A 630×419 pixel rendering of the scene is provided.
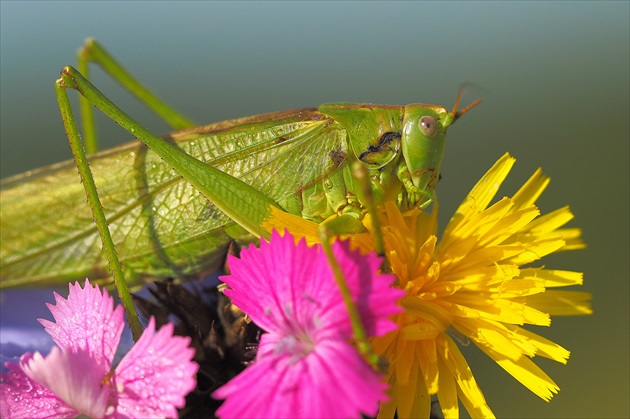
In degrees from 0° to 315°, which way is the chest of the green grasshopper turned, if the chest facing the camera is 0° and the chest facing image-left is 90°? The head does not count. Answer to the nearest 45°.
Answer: approximately 270°

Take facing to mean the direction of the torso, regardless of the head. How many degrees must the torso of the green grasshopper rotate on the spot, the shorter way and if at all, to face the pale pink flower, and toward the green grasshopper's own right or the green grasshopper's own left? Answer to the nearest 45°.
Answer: approximately 90° to the green grasshopper's own right
